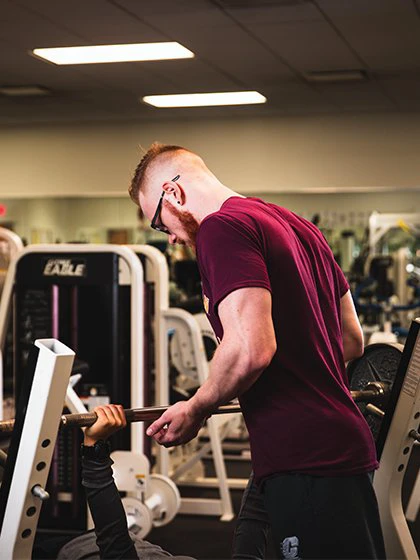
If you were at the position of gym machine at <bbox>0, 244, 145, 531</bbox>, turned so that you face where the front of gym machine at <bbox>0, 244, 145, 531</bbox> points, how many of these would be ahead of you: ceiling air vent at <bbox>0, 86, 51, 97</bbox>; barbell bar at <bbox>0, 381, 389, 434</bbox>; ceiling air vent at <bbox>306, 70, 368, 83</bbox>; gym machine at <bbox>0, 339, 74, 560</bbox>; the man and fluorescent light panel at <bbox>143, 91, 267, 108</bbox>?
3

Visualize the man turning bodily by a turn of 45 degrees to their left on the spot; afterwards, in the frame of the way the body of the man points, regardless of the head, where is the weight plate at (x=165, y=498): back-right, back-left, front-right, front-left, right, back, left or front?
right

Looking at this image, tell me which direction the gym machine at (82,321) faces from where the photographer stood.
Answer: facing the viewer

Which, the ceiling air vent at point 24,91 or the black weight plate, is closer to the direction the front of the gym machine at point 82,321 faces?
the black weight plate

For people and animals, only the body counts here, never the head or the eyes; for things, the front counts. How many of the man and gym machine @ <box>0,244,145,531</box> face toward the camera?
1

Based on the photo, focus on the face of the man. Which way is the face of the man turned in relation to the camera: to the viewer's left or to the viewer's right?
to the viewer's left

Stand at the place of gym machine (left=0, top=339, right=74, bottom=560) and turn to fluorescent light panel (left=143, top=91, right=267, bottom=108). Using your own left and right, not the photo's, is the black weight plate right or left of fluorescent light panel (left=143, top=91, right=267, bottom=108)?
right

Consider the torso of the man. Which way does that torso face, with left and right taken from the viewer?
facing away from the viewer and to the left of the viewer

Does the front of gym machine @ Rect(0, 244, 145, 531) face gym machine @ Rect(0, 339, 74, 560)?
yes

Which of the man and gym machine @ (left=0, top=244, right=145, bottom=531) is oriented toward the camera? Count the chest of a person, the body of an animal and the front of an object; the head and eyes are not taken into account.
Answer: the gym machine

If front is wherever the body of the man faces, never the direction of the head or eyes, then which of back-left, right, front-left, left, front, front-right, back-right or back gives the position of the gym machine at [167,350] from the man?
front-right

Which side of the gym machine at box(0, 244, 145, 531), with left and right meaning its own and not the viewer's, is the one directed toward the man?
front

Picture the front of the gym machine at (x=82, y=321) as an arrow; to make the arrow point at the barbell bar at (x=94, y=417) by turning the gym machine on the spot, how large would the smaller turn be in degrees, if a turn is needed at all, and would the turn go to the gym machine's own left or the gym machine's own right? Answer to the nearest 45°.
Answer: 0° — it already faces it

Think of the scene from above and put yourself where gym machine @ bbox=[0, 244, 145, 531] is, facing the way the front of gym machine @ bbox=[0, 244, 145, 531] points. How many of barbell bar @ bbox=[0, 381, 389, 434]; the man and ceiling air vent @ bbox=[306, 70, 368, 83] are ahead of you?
2
